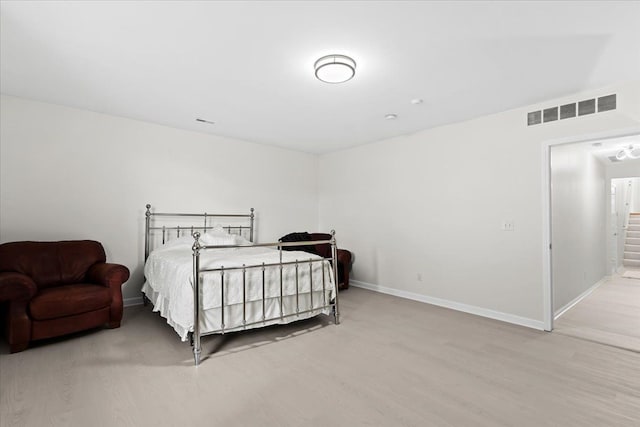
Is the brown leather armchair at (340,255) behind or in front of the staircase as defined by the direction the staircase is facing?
in front

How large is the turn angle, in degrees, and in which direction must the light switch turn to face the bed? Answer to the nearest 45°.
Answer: approximately 45° to its right

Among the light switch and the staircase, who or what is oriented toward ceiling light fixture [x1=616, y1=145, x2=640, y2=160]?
the staircase

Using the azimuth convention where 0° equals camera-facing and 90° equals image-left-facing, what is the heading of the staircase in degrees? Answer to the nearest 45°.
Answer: approximately 0°

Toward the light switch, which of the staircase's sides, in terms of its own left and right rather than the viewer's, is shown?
front

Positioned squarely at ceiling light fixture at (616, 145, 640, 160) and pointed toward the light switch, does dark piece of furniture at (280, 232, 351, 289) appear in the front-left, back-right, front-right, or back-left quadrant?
front-right

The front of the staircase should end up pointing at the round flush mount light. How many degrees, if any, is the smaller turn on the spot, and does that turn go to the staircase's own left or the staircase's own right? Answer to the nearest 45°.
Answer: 0° — it already faces it

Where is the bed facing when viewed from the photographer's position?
facing the viewer and to the right of the viewer

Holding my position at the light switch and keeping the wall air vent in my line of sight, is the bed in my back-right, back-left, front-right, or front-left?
back-right

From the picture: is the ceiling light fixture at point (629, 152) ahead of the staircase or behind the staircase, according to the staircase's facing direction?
ahead

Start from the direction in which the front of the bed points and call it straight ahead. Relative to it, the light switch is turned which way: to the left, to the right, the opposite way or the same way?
to the right

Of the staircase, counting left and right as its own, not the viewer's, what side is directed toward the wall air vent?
front
